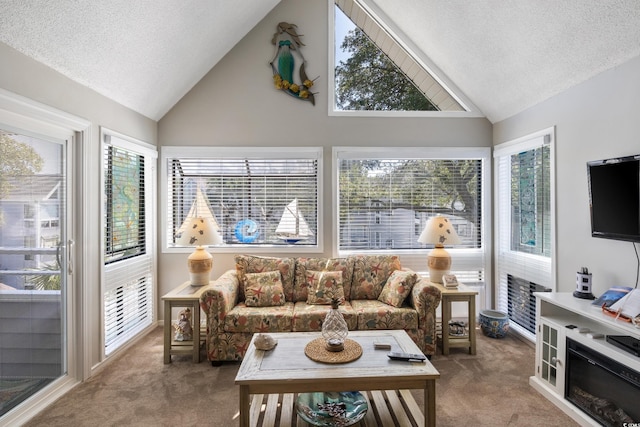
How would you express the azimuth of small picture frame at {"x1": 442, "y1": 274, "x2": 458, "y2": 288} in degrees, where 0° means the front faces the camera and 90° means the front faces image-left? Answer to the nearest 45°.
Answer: approximately 0°

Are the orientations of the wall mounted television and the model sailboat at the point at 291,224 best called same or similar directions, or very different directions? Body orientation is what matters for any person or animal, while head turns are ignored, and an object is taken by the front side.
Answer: very different directions

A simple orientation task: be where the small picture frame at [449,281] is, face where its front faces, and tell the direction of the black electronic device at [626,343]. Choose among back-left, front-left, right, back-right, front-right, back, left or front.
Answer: front-left

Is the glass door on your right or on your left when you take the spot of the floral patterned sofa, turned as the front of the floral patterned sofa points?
on your right

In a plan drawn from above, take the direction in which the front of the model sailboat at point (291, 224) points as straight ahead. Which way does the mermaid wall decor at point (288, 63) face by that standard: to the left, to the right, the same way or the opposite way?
to the right

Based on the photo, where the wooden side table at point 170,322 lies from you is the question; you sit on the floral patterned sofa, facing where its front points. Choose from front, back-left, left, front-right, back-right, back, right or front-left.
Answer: right

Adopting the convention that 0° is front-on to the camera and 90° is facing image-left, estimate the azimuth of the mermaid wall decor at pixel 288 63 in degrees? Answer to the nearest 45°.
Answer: approximately 0°

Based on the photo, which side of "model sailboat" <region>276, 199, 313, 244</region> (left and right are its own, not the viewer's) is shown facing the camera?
right

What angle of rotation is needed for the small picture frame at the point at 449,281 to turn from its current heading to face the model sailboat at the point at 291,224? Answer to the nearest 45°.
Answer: approximately 90° to its right
